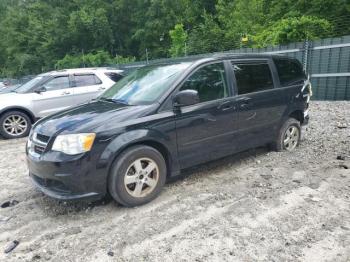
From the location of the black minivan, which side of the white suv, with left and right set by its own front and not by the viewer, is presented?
left

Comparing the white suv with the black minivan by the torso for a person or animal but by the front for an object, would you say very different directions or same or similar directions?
same or similar directions

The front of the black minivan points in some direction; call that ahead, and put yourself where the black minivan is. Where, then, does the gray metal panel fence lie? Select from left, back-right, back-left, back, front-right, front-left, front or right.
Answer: back

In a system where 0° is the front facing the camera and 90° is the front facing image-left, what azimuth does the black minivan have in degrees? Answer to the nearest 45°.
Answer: approximately 45°

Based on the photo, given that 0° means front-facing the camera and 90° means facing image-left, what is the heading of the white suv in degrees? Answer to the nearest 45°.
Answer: approximately 90°

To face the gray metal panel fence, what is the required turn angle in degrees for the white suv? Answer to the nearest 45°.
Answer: approximately 180°

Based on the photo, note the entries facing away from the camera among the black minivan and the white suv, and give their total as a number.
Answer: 0

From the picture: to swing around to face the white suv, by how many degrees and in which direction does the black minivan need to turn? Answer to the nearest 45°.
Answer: approximately 90° to its right
